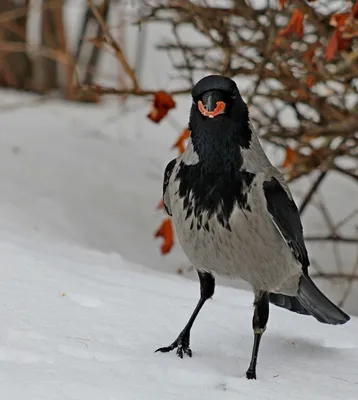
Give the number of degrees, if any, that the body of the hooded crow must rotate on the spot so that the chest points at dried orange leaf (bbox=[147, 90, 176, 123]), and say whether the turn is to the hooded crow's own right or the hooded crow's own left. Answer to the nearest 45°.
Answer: approximately 135° to the hooded crow's own right

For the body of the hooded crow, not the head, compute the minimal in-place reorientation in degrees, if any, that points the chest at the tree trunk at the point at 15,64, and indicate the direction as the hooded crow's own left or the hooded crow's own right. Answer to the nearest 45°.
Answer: approximately 90° to the hooded crow's own right

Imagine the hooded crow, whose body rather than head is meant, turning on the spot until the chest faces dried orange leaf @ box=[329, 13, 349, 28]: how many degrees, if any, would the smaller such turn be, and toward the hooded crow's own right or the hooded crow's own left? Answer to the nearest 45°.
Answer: approximately 135° to the hooded crow's own right

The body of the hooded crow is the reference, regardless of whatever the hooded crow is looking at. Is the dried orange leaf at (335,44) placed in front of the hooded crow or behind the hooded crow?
behind

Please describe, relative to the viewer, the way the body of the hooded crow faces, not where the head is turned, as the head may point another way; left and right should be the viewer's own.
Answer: facing the viewer and to the left of the viewer

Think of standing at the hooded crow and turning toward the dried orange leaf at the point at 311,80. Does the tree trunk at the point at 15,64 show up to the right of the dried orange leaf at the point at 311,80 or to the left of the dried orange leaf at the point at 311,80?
left
